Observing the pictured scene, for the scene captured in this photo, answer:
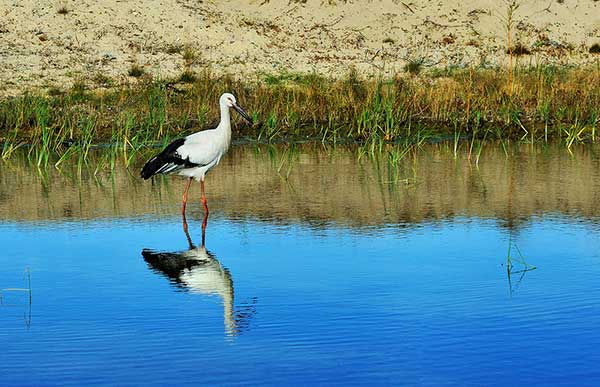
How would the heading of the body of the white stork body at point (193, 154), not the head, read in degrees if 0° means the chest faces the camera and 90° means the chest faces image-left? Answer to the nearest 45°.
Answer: approximately 270°
